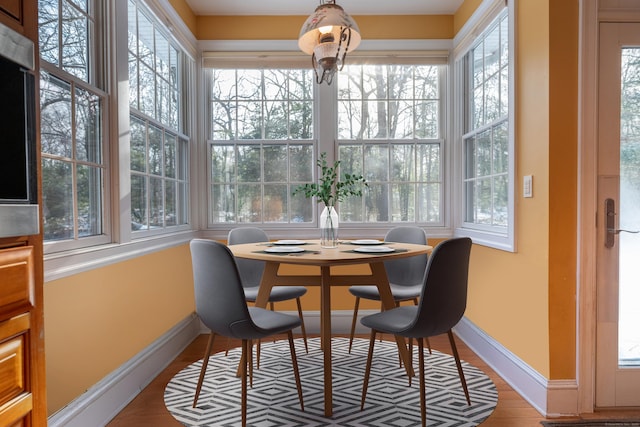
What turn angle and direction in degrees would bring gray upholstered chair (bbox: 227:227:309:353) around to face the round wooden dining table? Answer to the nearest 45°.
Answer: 0° — it already faces it

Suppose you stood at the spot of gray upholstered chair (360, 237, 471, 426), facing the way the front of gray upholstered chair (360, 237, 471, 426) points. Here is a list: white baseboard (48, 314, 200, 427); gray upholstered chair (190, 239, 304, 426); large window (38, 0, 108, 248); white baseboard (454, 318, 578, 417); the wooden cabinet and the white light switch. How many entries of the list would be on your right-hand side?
2

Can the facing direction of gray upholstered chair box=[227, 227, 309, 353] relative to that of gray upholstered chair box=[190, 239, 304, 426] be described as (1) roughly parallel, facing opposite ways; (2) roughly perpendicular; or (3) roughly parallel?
roughly perpendicular

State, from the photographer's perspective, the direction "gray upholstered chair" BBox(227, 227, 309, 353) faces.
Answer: facing the viewer and to the right of the viewer

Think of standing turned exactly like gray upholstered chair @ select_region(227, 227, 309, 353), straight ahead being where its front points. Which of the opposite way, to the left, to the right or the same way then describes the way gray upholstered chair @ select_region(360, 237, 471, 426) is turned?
the opposite way

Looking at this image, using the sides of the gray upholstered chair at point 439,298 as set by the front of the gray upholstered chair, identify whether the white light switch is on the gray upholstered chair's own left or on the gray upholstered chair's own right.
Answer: on the gray upholstered chair's own right

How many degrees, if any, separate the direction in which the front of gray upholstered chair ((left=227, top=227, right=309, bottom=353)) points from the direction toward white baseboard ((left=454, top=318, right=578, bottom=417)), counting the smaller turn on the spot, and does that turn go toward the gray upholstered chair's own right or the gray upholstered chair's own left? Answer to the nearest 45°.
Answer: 0° — it already faces it

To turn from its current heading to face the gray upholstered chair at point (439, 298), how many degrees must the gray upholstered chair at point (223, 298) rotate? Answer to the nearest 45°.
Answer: approximately 45° to its right

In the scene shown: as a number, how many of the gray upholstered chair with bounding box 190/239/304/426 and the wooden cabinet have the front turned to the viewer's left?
0

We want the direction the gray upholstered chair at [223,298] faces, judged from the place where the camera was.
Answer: facing away from the viewer and to the right of the viewer

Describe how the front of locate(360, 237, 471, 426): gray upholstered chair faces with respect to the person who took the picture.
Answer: facing away from the viewer and to the left of the viewer

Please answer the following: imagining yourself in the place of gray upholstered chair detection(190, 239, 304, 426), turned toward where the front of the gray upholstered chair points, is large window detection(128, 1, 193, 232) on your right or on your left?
on your left

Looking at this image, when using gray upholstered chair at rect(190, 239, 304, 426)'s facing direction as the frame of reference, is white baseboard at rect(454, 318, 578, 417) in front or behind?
in front

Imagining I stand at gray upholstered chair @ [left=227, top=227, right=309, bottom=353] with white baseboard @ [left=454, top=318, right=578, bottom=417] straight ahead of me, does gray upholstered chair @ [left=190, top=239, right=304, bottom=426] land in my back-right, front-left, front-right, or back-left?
front-right

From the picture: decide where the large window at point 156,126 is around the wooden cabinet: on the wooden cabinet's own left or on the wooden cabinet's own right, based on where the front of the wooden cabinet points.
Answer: on the wooden cabinet's own left
